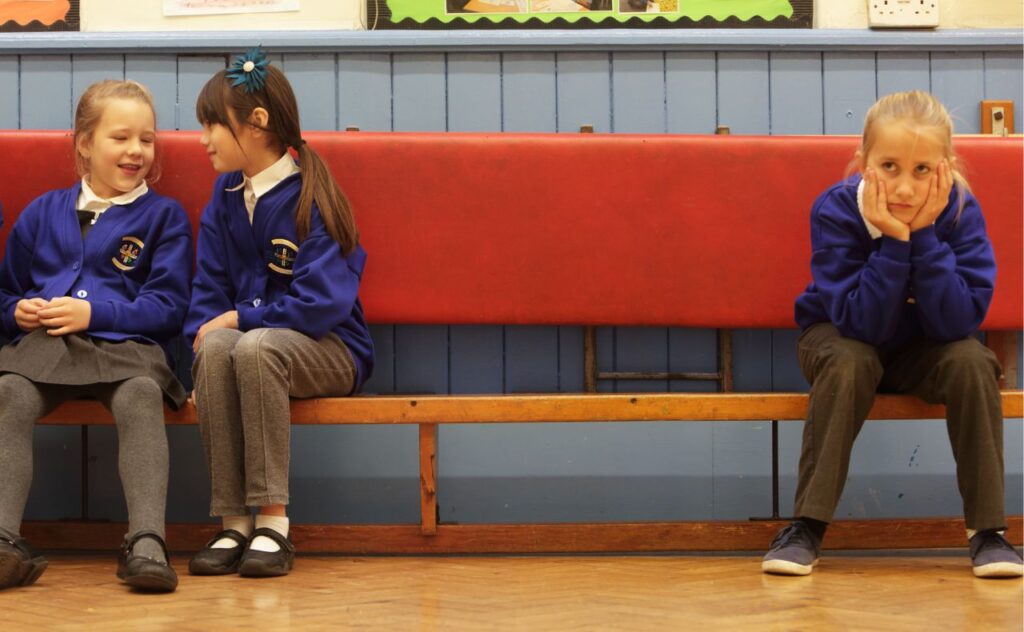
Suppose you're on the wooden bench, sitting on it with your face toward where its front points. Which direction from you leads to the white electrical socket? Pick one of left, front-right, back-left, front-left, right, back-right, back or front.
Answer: left

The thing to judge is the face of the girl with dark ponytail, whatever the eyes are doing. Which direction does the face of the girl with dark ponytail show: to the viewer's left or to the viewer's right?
to the viewer's left

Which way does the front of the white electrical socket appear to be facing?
toward the camera

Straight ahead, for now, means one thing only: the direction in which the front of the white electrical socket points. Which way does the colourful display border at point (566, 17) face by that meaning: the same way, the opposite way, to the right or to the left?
the same way

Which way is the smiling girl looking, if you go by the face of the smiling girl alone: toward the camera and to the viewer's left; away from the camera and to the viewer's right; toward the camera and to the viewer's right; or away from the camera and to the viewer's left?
toward the camera and to the viewer's right

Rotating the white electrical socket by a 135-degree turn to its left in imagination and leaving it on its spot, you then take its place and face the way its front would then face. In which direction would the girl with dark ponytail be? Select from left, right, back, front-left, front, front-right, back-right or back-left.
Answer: back

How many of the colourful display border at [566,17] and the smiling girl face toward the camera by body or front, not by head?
2

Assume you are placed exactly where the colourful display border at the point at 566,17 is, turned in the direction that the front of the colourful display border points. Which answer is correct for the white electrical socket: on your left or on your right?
on your left

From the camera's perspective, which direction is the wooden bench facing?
toward the camera

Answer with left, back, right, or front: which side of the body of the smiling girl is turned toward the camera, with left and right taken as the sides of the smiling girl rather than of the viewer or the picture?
front

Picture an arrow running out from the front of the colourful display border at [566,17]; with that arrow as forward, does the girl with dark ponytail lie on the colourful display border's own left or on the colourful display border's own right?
on the colourful display border's own right

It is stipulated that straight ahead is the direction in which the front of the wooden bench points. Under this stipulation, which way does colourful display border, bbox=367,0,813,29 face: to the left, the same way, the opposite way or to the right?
the same way

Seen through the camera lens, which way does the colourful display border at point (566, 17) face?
facing the viewer

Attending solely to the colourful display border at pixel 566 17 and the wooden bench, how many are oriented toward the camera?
2
